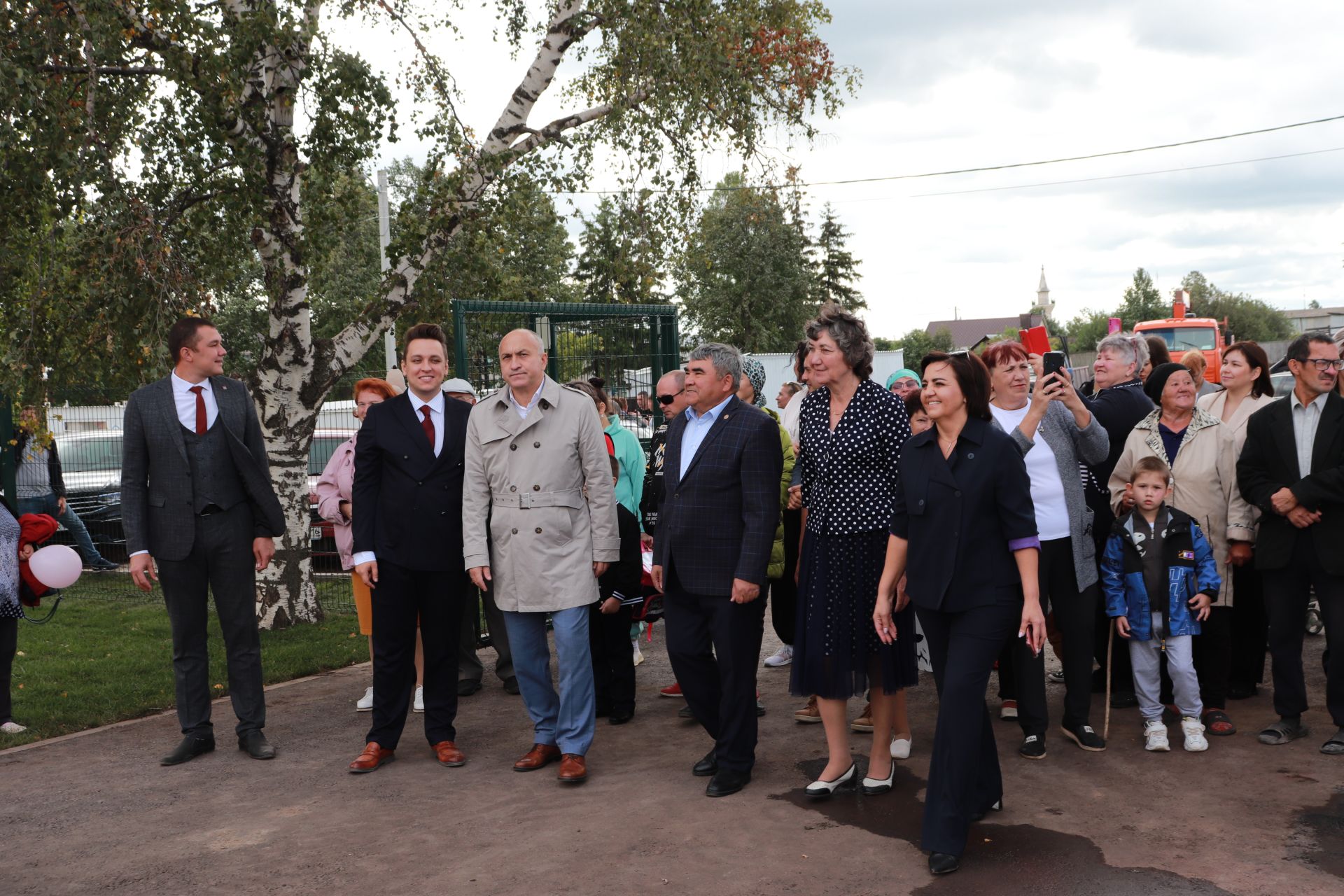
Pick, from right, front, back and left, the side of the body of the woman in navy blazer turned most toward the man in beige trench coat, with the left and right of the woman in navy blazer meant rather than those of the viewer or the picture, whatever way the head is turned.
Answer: right

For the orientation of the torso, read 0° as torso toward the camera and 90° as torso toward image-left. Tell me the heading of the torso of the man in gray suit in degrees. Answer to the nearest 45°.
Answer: approximately 0°

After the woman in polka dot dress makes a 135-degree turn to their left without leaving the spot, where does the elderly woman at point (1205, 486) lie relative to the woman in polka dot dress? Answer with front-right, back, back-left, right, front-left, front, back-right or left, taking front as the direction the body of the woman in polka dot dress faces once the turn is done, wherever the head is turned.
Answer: front-left

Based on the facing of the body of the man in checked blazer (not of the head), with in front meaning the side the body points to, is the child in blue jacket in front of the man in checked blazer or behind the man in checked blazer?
behind

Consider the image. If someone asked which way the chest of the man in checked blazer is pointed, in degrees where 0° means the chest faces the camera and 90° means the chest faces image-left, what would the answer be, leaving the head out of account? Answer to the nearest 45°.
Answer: approximately 45°

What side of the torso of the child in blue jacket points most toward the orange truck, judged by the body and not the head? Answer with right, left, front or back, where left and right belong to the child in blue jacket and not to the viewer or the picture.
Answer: back

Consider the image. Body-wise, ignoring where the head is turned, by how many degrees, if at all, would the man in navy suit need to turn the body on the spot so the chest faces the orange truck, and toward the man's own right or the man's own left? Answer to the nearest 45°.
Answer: approximately 135° to the man's own left

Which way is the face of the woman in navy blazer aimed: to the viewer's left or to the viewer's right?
to the viewer's left

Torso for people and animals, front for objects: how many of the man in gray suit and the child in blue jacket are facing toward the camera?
2

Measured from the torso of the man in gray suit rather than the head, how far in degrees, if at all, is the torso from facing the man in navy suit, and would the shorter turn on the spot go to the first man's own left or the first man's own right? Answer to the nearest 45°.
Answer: approximately 45° to the first man's own left

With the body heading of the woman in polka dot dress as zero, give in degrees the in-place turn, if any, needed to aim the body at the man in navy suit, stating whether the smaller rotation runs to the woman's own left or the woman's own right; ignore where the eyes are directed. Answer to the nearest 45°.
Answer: approximately 45° to the woman's own right
